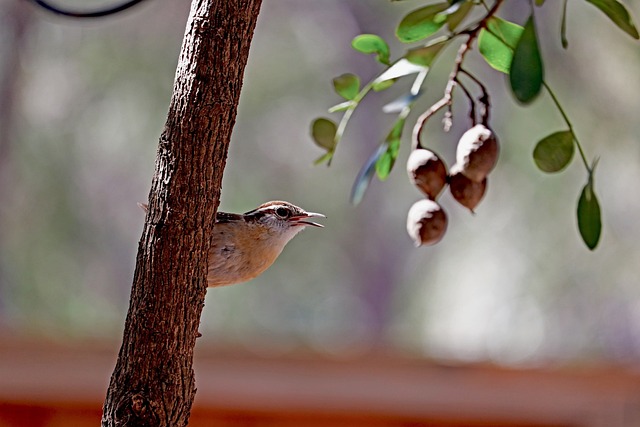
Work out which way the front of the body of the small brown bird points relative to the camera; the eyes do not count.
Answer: to the viewer's right
